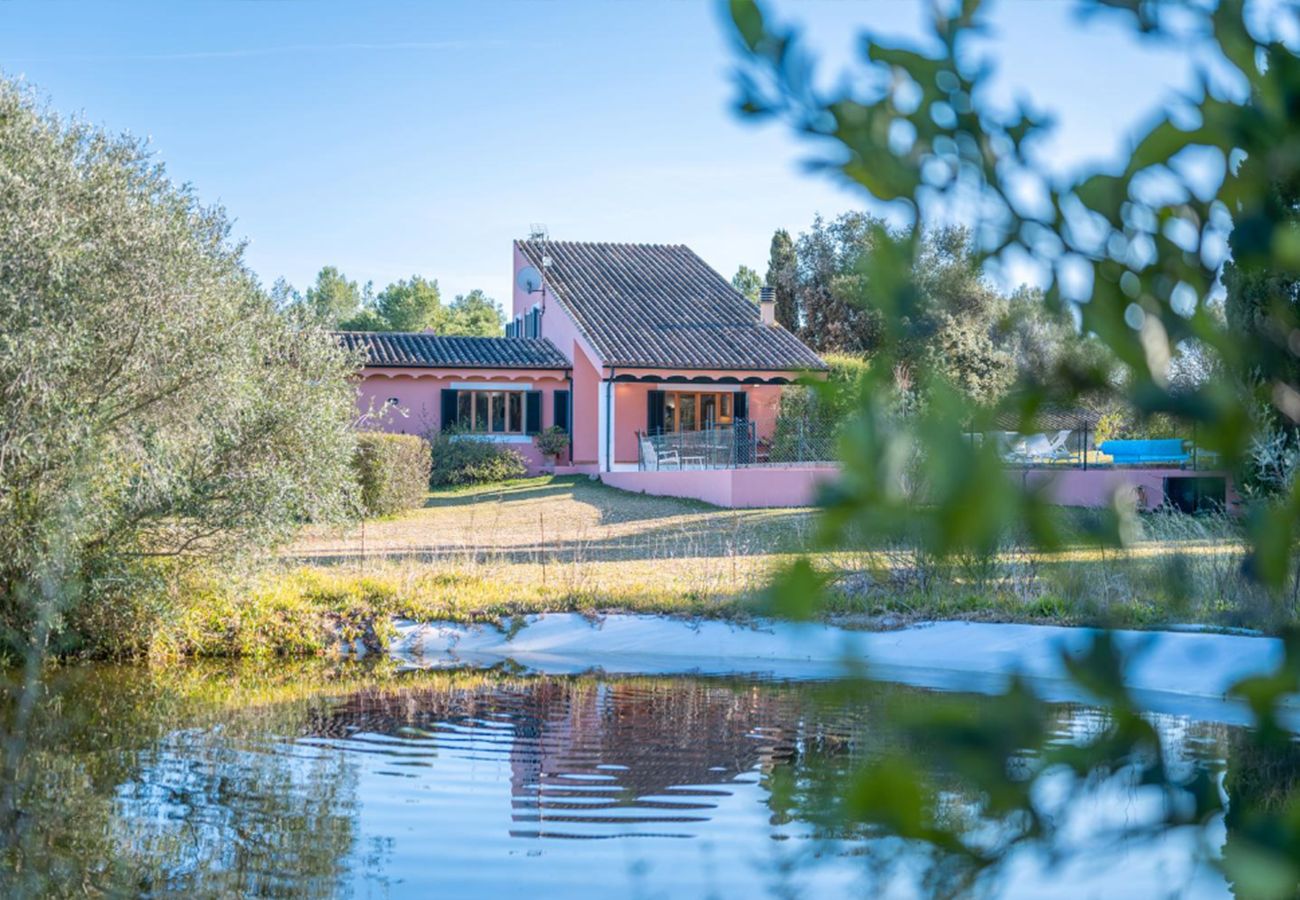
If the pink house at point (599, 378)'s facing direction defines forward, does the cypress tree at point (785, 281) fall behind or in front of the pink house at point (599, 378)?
behind

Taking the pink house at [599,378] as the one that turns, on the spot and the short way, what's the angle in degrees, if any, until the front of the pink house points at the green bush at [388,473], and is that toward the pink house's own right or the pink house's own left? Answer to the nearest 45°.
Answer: approximately 45° to the pink house's own right

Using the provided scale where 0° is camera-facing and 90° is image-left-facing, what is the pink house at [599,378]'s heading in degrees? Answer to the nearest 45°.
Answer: approximately 0°
